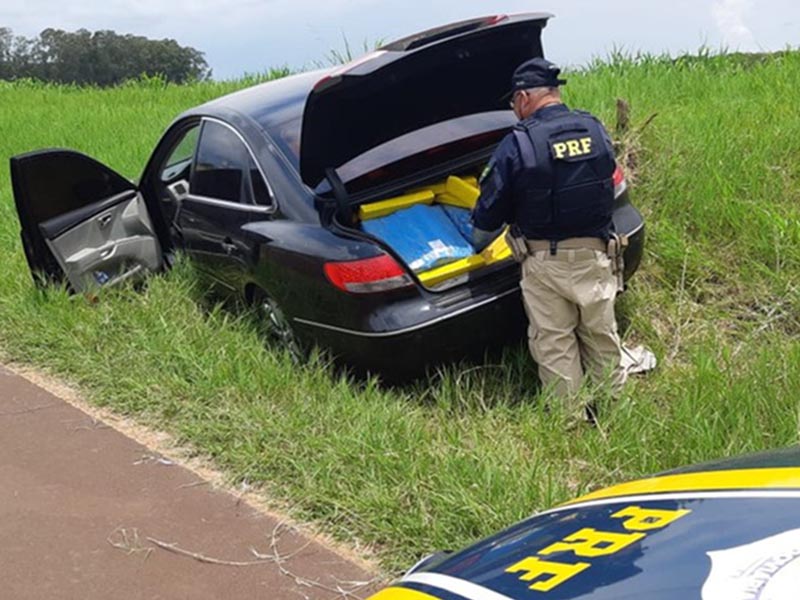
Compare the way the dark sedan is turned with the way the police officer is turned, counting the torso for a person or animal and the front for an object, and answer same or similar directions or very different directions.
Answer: same or similar directions

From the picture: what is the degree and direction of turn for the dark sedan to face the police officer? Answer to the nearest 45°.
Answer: approximately 180°

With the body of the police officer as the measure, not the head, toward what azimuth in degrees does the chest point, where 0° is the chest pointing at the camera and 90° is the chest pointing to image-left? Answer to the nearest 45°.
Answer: approximately 135°

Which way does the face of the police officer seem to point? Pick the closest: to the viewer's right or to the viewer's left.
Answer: to the viewer's left

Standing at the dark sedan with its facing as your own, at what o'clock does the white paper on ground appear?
The white paper on ground is roughly at 5 o'clock from the dark sedan.

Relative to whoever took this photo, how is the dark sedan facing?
facing away from the viewer and to the left of the viewer

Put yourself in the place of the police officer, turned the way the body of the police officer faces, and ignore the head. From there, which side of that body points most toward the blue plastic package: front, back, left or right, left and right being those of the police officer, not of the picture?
front

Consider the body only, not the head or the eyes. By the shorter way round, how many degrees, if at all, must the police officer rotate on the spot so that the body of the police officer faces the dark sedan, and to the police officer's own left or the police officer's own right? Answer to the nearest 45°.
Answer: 0° — they already face it

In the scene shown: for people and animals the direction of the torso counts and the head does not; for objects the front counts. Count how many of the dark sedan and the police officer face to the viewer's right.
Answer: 0
